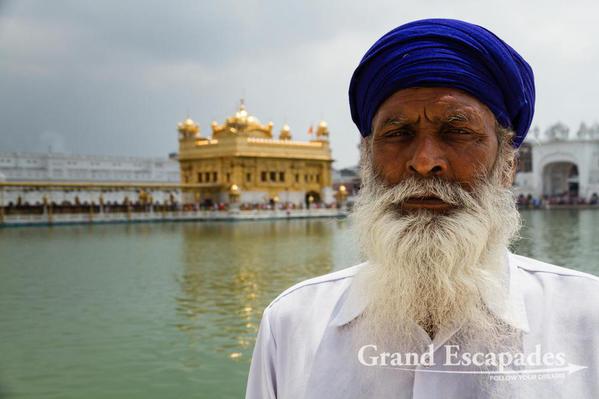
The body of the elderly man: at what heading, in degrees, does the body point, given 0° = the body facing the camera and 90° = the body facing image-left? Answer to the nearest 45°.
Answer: approximately 0°

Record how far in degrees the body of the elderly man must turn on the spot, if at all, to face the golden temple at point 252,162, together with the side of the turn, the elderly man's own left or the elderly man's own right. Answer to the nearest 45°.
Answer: approximately 180°
